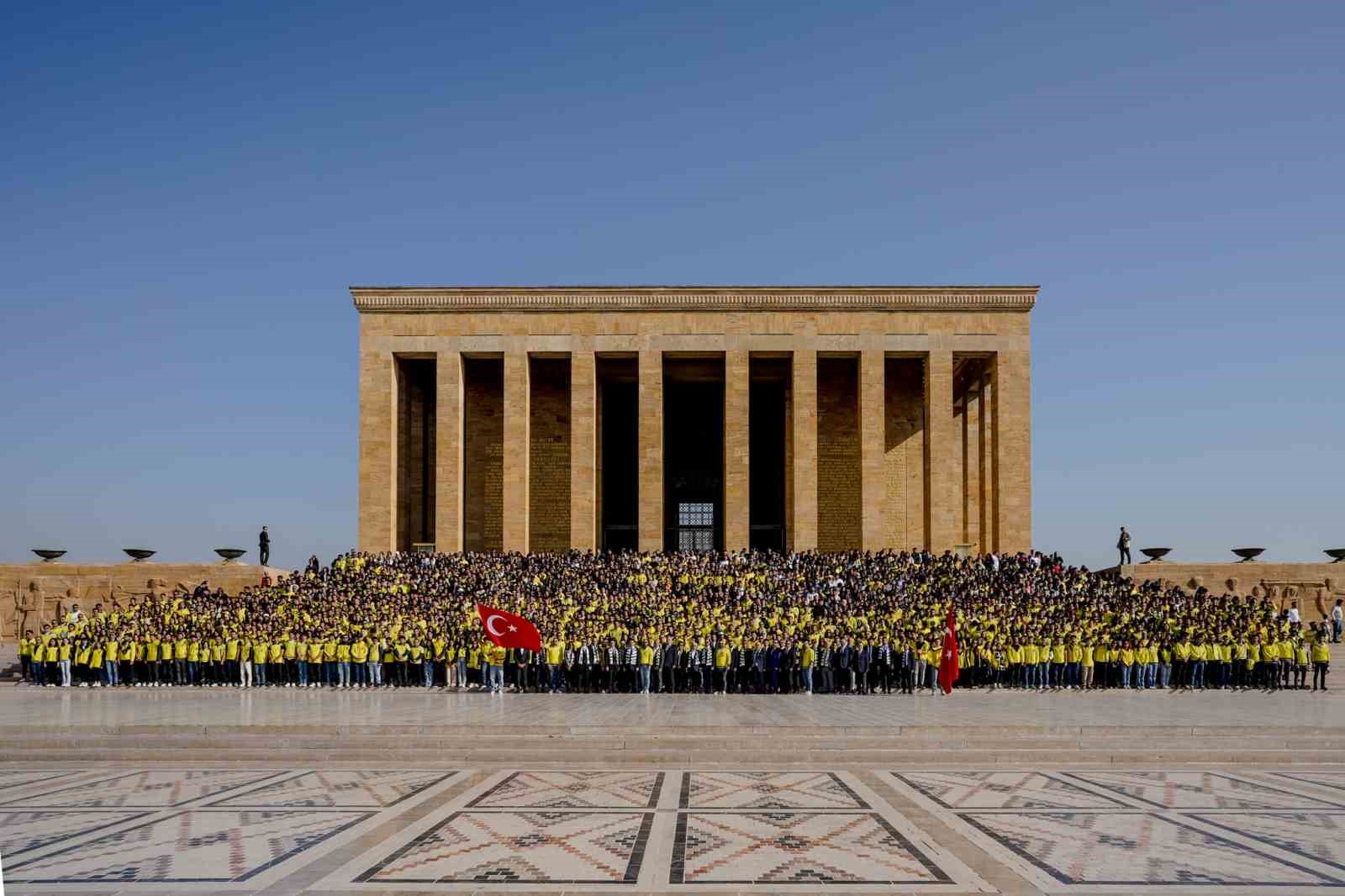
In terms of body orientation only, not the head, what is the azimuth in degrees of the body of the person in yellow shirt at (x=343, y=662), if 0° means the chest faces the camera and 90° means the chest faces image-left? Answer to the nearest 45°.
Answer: approximately 0°

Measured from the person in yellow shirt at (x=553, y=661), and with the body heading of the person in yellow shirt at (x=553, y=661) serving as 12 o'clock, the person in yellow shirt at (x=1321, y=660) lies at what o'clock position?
the person in yellow shirt at (x=1321, y=660) is roughly at 9 o'clock from the person in yellow shirt at (x=553, y=661).

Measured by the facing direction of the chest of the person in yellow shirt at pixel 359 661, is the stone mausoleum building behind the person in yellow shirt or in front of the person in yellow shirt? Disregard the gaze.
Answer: behind

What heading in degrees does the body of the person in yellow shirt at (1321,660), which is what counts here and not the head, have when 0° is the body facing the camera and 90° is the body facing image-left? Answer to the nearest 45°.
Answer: approximately 0°

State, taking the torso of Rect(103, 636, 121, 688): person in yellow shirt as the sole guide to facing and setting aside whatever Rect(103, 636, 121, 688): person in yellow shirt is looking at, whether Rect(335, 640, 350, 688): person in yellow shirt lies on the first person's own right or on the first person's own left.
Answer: on the first person's own left

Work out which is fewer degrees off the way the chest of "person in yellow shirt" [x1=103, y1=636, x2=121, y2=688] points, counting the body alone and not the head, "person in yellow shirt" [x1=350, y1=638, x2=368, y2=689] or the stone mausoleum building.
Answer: the person in yellow shirt

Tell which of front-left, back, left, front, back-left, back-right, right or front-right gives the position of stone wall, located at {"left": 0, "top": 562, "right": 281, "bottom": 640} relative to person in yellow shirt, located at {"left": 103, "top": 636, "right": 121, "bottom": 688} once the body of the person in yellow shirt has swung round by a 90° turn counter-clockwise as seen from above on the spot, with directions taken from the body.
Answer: left
